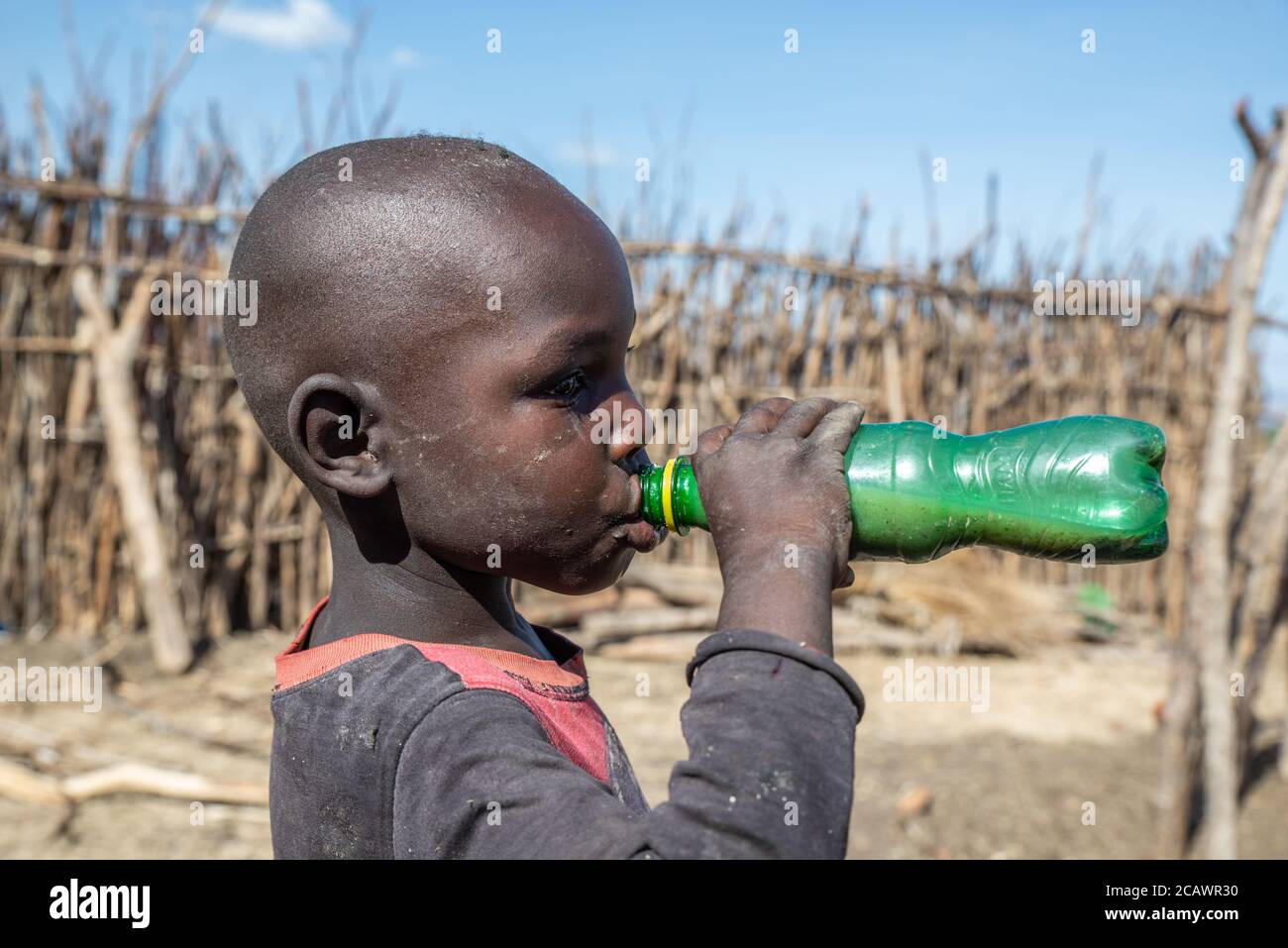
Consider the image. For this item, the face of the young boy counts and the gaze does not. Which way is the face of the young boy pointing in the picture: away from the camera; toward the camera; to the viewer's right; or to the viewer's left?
to the viewer's right

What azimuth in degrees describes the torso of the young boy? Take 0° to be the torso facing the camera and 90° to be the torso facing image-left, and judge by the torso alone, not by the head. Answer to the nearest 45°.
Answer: approximately 270°
